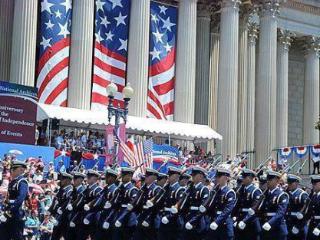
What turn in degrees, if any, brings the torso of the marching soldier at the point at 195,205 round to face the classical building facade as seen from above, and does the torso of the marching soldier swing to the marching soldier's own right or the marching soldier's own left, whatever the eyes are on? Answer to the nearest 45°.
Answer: approximately 135° to the marching soldier's own right

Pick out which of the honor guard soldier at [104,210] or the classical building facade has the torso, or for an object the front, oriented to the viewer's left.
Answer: the honor guard soldier

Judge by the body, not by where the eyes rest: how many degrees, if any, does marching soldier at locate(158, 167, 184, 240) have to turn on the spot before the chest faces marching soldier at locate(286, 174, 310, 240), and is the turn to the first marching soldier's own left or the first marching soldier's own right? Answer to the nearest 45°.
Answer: approximately 135° to the first marching soldier's own left

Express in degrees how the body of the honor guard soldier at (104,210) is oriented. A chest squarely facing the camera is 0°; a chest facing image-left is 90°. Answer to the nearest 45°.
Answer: approximately 90°

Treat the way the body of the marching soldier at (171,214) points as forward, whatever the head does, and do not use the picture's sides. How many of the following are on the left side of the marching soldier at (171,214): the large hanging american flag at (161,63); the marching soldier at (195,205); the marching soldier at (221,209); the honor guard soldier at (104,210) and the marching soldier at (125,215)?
2

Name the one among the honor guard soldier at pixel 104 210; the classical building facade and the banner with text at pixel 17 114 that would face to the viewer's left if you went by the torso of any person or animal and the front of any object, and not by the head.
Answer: the honor guard soldier

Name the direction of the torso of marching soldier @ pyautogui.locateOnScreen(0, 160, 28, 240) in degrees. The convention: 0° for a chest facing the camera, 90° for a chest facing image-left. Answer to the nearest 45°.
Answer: approximately 90°

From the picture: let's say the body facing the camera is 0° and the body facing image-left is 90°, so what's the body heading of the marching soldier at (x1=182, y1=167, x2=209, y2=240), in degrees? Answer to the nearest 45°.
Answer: approximately 45°

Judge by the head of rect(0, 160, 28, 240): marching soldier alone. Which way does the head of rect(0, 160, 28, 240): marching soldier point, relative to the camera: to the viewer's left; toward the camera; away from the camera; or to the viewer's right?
to the viewer's left

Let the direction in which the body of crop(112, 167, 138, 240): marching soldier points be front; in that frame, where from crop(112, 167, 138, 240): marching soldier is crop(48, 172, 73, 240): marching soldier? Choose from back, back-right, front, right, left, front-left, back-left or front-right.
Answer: right

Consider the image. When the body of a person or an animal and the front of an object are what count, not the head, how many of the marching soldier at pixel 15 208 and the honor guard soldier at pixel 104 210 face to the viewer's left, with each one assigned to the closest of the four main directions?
2
